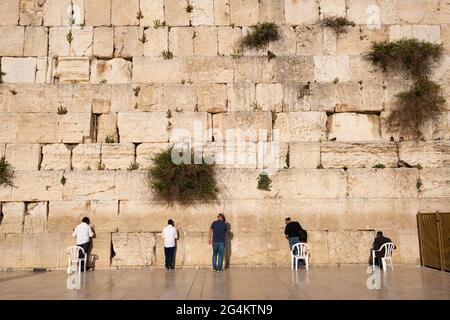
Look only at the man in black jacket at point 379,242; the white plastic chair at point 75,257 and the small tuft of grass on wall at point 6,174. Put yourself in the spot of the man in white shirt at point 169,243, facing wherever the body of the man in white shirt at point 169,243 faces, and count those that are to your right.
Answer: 1

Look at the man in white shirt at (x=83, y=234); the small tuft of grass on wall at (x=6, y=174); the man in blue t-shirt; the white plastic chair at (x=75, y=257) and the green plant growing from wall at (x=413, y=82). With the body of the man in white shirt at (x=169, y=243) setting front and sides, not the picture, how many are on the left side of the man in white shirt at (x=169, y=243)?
3

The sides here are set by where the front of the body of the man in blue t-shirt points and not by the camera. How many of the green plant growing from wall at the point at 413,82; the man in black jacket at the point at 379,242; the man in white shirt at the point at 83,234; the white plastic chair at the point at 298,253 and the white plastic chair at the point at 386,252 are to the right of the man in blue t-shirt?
4

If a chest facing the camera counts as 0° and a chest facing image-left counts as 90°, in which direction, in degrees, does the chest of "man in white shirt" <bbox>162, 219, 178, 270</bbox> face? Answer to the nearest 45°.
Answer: approximately 180°

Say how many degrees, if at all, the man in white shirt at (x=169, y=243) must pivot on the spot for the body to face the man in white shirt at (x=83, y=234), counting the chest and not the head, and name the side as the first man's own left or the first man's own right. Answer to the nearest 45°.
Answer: approximately 90° to the first man's own left

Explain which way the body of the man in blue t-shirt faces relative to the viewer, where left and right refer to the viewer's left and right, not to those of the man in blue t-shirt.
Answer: facing away from the viewer

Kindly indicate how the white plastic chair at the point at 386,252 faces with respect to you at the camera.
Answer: facing away from the viewer and to the left of the viewer

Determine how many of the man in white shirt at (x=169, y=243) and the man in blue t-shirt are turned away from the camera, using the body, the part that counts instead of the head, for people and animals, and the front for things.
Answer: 2

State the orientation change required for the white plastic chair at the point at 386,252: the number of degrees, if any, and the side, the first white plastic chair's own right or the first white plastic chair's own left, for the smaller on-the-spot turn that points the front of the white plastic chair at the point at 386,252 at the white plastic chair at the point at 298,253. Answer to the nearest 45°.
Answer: approximately 45° to the first white plastic chair's own left

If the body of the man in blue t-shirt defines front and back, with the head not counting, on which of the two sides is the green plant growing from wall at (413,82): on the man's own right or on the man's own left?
on the man's own right

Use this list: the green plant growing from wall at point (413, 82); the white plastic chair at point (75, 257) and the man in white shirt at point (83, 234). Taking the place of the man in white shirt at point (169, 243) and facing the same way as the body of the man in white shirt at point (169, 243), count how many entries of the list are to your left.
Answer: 2
